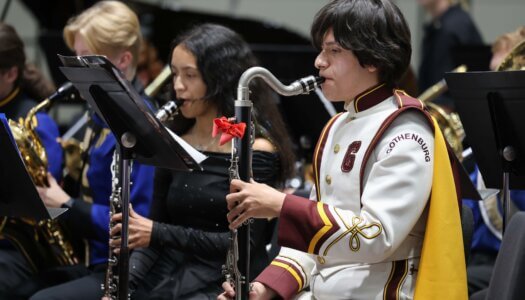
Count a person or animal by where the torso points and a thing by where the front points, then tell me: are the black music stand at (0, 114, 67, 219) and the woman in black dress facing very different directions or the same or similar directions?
very different directions

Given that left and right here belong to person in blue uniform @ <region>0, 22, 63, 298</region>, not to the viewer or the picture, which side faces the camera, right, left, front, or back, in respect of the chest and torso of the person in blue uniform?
left

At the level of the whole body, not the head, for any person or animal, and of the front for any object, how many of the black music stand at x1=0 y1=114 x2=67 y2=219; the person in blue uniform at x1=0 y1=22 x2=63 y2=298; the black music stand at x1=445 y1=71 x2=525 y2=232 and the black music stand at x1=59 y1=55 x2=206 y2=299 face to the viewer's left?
1

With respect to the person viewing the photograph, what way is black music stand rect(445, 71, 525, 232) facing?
facing away from the viewer and to the right of the viewer

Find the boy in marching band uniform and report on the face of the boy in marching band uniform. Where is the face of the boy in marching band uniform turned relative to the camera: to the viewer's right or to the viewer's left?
to the viewer's left

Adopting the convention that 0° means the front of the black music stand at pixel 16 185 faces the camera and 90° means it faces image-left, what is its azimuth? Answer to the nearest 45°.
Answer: approximately 225°

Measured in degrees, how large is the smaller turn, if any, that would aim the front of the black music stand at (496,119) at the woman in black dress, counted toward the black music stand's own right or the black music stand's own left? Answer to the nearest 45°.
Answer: approximately 135° to the black music stand's own left

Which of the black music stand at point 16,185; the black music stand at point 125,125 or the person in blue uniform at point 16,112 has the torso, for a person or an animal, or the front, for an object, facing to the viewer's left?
the person in blue uniform

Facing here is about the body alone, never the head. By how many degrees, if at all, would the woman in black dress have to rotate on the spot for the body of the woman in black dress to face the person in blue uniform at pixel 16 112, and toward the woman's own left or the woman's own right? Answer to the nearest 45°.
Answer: approximately 90° to the woman's own right

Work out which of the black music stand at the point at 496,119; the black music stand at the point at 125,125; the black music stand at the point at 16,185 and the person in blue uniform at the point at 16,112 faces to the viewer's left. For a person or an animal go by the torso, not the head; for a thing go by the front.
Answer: the person in blue uniform
